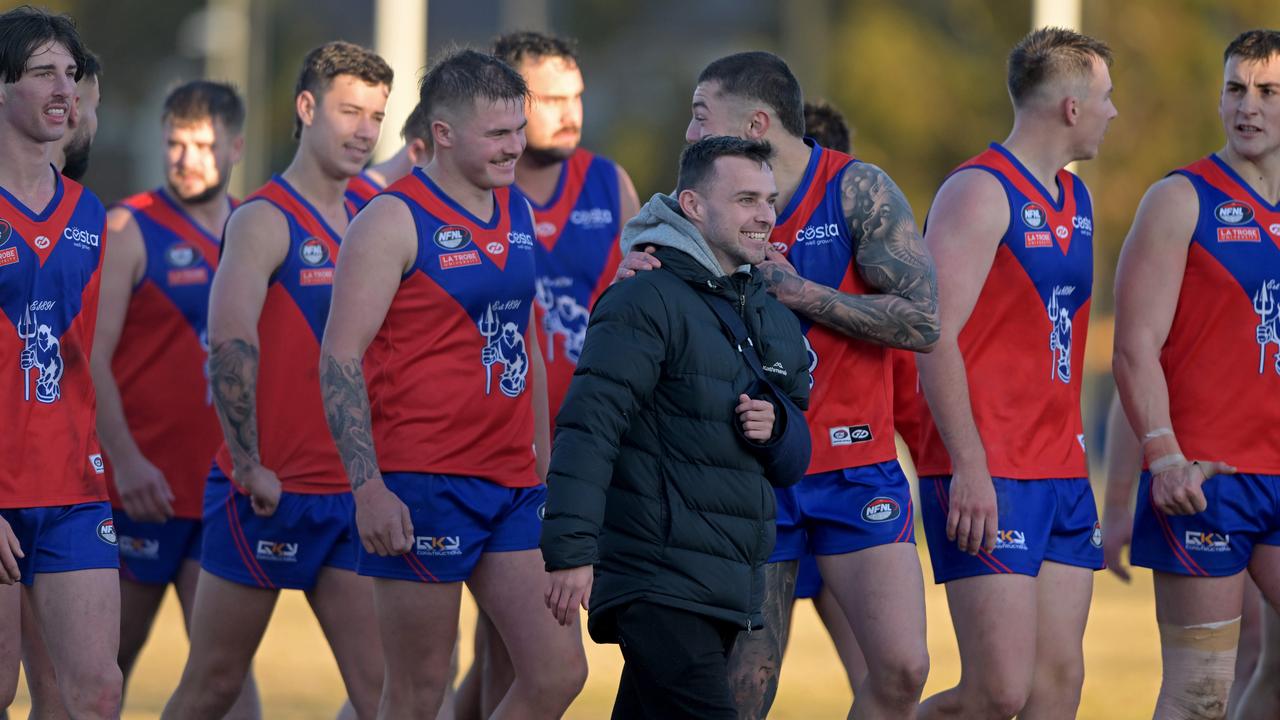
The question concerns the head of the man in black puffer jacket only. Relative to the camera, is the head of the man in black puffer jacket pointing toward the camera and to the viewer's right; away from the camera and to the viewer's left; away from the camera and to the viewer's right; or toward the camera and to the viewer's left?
toward the camera and to the viewer's right

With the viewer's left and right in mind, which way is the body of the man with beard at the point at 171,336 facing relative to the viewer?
facing the viewer and to the right of the viewer

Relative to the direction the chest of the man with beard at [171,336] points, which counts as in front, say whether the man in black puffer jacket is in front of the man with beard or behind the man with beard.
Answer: in front
